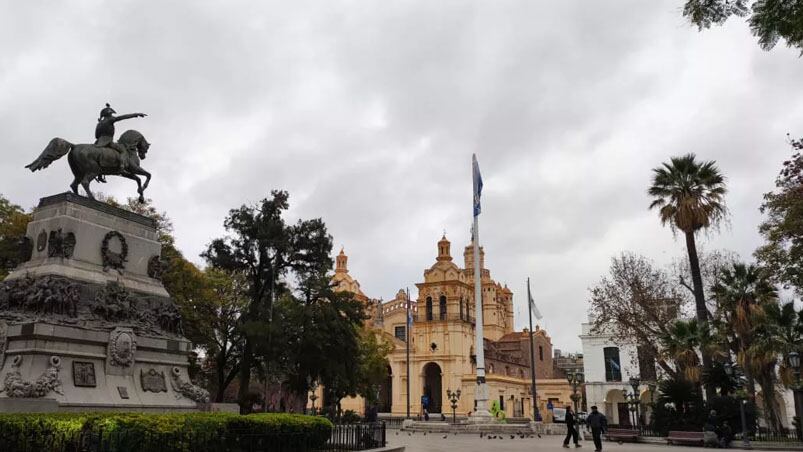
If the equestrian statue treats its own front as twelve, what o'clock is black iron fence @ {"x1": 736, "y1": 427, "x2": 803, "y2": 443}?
The black iron fence is roughly at 12 o'clock from the equestrian statue.

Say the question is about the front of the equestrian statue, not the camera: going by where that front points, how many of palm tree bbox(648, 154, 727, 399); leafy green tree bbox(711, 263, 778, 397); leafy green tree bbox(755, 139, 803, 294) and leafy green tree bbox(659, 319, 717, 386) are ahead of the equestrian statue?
4

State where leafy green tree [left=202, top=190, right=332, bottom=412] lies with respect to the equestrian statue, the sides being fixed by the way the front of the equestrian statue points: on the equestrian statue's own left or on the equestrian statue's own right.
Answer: on the equestrian statue's own left

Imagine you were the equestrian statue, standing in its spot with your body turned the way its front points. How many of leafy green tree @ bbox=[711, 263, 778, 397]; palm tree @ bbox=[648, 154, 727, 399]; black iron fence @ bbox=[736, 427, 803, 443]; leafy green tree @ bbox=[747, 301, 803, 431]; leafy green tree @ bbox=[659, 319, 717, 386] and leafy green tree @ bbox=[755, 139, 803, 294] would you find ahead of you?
6

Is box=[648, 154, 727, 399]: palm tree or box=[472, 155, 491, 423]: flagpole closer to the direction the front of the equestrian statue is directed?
the palm tree

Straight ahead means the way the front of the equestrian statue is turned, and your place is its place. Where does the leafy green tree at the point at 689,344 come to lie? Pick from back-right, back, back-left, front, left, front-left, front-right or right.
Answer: front

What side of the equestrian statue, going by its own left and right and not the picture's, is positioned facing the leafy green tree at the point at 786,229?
front

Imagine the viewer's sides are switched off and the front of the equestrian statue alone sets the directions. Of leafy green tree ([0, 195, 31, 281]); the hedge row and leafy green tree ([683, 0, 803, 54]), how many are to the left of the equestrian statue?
1

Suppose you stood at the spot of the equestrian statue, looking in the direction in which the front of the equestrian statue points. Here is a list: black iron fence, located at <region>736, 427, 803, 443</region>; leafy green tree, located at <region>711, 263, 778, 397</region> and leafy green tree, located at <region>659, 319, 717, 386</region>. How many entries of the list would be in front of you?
3

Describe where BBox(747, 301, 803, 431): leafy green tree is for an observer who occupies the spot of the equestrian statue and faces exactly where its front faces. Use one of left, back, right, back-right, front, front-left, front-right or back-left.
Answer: front

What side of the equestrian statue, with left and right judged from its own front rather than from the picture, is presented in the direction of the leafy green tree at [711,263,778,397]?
front

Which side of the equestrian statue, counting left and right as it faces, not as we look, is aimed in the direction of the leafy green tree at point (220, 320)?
left

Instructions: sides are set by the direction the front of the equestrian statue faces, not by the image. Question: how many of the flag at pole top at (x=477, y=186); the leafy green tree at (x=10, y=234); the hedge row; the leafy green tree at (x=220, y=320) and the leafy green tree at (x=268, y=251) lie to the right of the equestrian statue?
1

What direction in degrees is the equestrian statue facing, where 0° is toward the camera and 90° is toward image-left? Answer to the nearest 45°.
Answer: approximately 270°

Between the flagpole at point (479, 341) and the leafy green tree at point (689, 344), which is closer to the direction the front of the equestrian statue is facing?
the leafy green tree
